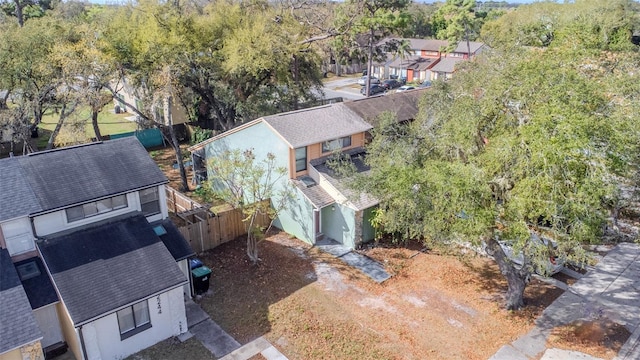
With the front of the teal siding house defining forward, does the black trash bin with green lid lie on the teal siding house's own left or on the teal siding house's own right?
on the teal siding house's own right

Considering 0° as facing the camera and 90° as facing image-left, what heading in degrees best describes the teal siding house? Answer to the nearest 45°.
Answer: approximately 315°

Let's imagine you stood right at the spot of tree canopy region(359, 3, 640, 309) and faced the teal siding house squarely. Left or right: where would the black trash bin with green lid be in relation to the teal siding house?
left

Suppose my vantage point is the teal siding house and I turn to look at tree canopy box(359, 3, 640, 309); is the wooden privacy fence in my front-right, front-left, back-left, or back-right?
back-right

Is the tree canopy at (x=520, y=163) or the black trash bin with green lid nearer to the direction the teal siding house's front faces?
the tree canopy

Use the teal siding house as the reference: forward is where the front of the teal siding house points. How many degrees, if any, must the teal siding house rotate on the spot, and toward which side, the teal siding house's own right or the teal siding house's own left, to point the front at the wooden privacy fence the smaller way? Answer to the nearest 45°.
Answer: approximately 135° to the teal siding house's own right

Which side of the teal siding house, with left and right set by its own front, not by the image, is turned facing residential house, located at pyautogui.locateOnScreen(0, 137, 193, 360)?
right

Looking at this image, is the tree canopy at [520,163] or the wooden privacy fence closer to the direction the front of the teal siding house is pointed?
the tree canopy

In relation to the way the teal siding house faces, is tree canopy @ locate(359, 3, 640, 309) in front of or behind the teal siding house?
in front
